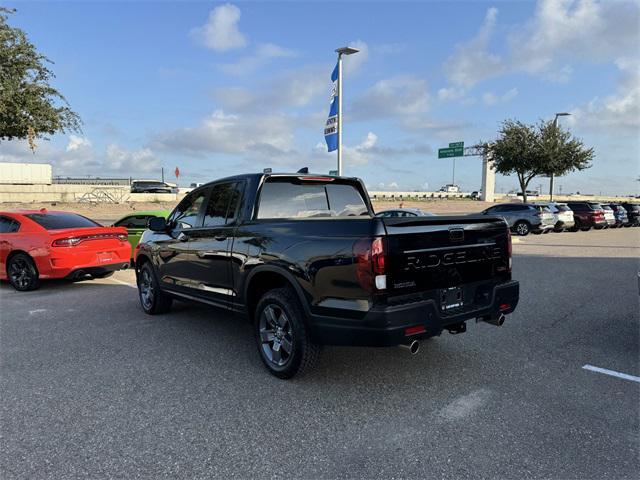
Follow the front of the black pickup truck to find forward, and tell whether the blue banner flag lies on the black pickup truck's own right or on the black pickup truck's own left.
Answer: on the black pickup truck's own right

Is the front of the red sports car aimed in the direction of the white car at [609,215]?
no

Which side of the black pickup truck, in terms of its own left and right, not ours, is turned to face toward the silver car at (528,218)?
right

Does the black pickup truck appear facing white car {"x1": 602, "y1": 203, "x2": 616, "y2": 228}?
no

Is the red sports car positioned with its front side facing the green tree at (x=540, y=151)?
no

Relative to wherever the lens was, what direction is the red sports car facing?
facing away from the viewer and to the left of the viewer

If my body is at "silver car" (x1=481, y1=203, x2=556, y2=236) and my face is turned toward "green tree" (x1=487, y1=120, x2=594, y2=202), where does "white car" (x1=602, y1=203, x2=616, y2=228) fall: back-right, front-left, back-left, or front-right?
front-right

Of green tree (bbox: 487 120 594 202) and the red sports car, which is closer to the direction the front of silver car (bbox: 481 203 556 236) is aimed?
the green tree

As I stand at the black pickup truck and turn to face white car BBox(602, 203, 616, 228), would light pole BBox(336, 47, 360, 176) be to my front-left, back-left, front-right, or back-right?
front-left

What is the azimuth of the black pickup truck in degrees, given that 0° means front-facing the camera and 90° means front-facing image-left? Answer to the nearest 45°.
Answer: approximately 135°
